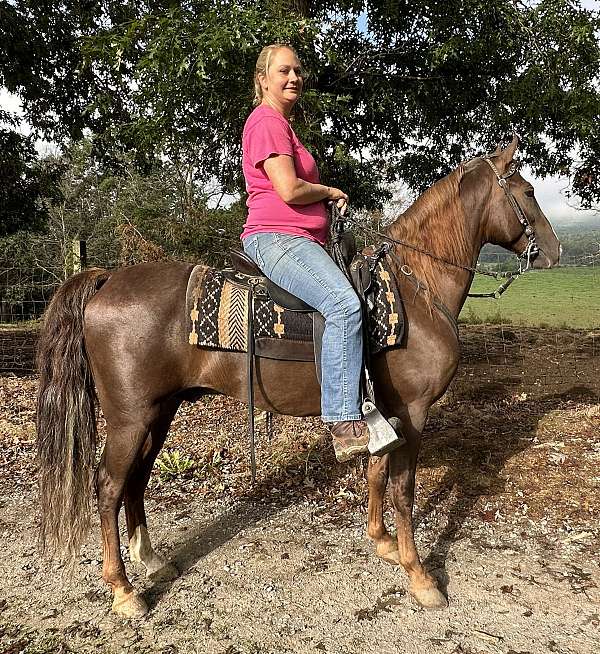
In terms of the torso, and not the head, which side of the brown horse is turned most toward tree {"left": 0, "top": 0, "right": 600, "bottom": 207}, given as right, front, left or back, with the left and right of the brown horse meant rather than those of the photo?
left

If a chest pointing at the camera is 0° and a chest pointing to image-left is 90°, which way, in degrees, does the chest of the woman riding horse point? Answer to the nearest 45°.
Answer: approximately 270°

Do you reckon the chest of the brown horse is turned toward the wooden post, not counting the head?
no

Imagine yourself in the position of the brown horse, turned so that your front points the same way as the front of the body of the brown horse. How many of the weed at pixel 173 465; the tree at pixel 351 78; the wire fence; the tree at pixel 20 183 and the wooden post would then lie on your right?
0

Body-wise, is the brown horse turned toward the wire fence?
no

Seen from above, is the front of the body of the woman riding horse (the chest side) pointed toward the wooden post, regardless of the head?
no

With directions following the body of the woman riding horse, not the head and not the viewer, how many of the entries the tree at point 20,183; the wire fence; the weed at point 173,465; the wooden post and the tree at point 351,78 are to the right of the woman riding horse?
0

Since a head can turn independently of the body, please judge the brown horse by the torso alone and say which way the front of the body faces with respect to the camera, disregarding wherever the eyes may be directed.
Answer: to the viewer's right
